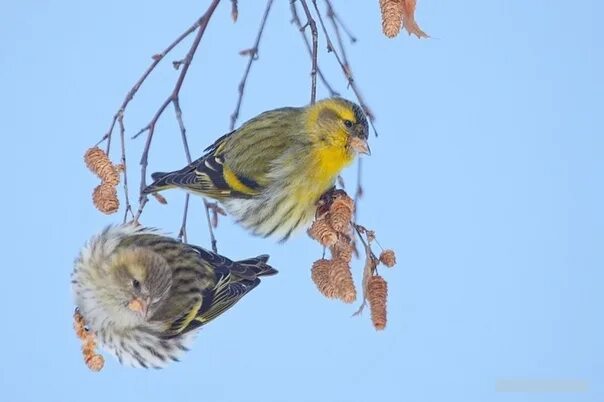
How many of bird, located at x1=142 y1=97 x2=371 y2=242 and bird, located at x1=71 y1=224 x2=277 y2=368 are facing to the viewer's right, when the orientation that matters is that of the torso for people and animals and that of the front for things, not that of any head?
1

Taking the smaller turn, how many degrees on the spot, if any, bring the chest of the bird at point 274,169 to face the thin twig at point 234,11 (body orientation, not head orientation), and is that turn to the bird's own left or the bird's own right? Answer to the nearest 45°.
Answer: approximately 135° to the bird's own right

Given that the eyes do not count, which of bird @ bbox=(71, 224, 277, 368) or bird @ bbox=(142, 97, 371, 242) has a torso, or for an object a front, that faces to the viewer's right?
bird @ bbox=(142, 97, 371, 242)

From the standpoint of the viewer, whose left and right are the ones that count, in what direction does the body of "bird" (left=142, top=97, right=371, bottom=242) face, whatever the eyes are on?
facing to the right of the viewer

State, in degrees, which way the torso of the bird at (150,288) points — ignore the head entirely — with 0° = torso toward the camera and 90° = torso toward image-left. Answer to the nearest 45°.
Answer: approximately 45°
